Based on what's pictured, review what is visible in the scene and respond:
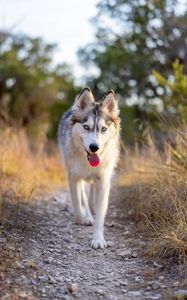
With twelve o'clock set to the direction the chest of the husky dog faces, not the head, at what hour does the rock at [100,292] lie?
The rock is roughly at 12 o'clock from the husky dog.

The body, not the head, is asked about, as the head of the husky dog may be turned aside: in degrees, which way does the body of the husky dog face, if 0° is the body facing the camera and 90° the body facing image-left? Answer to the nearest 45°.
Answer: approximately 0°

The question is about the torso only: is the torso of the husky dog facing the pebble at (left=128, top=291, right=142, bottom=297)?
yes

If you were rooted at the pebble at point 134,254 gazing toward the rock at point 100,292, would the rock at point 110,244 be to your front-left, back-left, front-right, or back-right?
back-right
